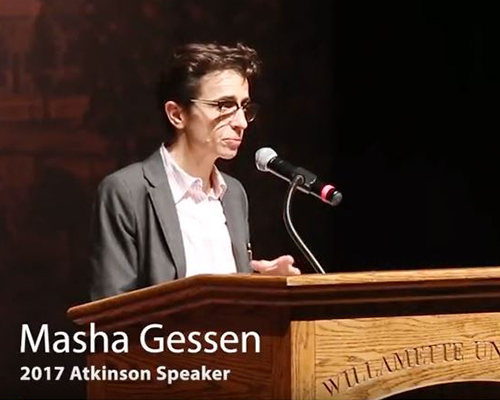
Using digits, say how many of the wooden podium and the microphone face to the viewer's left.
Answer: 1

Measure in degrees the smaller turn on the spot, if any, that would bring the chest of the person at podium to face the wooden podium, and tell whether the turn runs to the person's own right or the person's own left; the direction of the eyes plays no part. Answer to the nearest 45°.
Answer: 0° — they already face it

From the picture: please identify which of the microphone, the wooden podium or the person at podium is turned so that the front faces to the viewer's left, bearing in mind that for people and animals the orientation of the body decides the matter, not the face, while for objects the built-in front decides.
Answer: the microphone

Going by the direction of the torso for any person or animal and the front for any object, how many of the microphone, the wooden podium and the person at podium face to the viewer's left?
1

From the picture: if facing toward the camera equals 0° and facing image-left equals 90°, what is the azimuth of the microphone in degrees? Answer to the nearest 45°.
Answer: approximately 90°

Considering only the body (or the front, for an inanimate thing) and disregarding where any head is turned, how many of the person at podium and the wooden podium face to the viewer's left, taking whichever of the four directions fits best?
0

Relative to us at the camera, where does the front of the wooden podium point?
facing the viewer and to the right of the viewer
